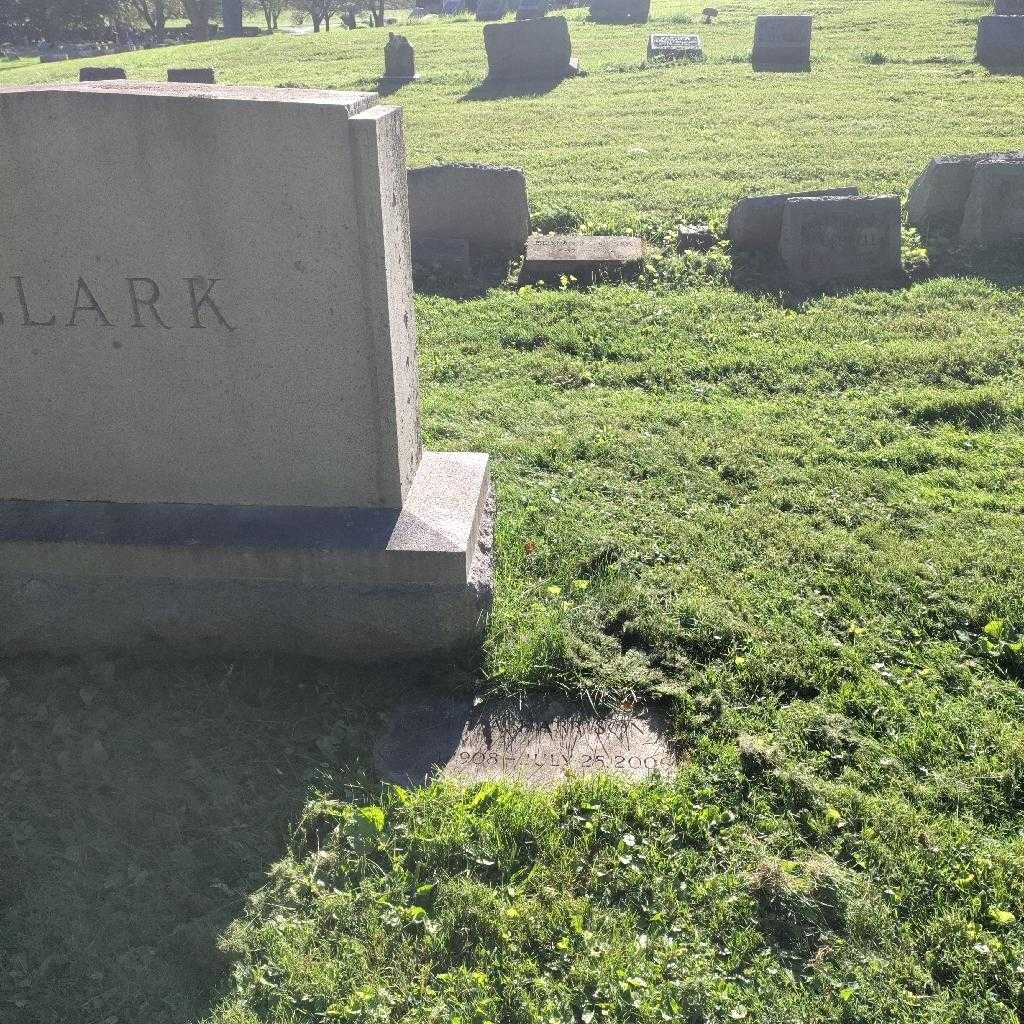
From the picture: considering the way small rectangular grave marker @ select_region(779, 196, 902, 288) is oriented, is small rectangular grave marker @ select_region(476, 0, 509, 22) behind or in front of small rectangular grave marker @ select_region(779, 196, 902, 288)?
behind

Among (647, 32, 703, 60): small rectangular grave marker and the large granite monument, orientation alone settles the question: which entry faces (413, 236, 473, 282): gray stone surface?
the small rectangular grave marker

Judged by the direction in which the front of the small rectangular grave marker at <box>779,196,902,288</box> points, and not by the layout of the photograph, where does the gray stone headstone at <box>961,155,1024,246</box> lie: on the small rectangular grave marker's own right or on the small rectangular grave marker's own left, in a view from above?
on the small rectangular grave marker's own left

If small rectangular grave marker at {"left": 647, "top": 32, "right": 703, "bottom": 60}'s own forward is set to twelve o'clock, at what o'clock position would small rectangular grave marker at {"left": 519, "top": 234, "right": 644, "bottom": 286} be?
small rectangular grave marker at {"left": 519, "top": 234, "right": 644, "bottom": 286} is roughly at 12 o'clock from small rectangular grave marker at {"left": 647, "top": 32, "right": 703, "bottom": 60}.

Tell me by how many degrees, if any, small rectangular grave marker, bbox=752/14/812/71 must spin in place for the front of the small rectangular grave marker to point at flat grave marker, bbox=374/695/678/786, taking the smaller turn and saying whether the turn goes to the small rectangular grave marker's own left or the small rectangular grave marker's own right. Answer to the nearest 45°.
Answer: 0° — it already faces it

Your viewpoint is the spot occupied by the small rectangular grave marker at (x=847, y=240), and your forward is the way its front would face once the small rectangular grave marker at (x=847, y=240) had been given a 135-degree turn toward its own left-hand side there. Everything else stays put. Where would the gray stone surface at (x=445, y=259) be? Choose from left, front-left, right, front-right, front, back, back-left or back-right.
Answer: back-left

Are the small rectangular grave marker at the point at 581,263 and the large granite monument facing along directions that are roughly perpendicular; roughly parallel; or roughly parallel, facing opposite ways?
roughly parallel

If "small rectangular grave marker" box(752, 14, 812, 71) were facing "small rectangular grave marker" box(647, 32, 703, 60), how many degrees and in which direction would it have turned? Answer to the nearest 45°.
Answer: approximately 135° to its right

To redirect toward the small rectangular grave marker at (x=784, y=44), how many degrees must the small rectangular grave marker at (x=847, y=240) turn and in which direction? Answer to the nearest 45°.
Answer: approximately 180°

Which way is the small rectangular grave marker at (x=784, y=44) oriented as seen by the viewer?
toward the camera

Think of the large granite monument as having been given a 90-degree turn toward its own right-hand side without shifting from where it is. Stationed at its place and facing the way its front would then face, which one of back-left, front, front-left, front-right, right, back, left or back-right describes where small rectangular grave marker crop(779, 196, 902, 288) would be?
back-right

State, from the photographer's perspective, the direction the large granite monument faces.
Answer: facing the viewer

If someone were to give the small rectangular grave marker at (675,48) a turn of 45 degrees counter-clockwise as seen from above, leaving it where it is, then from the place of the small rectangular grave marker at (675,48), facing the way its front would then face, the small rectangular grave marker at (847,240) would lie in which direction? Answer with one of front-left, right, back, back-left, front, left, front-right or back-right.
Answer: front-right

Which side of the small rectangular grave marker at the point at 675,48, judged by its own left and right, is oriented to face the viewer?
front
